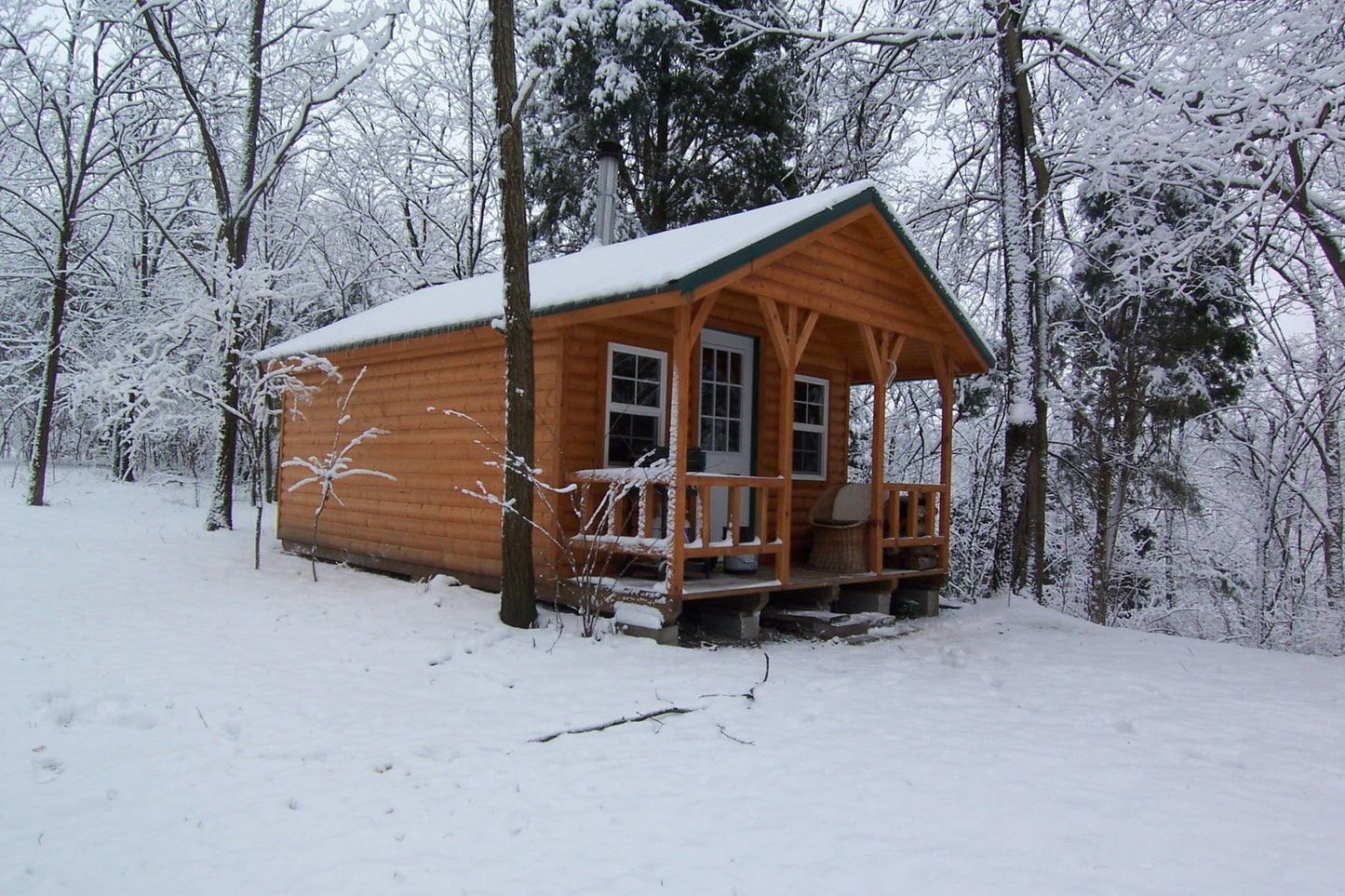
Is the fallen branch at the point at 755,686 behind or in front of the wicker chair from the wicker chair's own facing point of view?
in front

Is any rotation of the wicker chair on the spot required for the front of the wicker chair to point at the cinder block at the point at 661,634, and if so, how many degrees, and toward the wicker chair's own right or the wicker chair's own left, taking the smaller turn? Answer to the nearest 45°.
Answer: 0° — it already faces it

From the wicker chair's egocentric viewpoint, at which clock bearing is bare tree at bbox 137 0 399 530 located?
The bare tree is roughly at 2 o'clock from the wicker chair.

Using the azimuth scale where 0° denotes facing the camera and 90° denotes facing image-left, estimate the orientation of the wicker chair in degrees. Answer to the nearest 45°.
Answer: approximately 45°

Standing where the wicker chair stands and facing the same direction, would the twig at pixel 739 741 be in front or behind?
in front

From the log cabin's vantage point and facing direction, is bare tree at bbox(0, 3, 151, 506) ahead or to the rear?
to the rear
